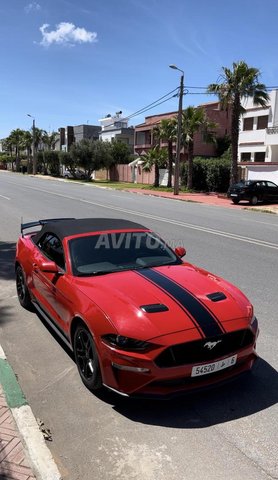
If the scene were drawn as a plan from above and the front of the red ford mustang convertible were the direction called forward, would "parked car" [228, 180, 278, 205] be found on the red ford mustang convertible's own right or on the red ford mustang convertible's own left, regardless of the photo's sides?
on the red ford mustang convertible's own left

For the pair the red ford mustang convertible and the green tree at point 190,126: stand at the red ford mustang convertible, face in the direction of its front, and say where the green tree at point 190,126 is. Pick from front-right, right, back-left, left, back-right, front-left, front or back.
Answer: back-left

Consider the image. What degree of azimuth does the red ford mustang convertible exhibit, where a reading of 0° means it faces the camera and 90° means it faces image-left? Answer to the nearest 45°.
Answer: approximately 315°

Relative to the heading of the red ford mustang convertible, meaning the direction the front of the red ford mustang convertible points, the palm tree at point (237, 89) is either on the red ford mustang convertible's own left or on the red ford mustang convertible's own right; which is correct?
on the red ford mustang convertible's own left

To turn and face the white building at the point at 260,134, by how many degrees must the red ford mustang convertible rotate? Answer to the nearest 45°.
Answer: approximately 135° to its left

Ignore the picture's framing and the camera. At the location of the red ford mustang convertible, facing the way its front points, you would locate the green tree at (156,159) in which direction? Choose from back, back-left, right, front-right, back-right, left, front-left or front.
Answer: back-left
